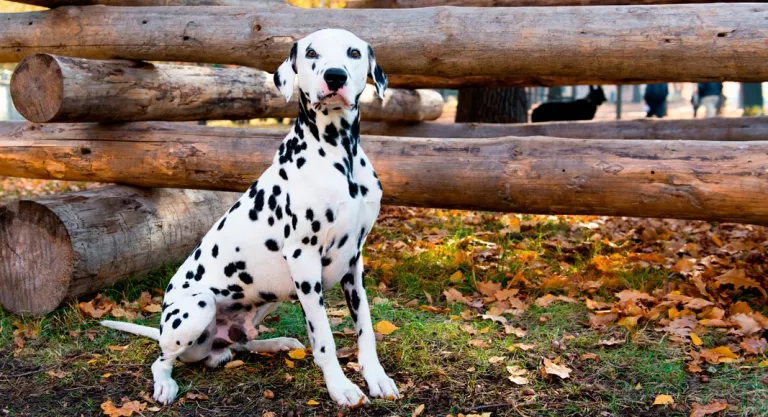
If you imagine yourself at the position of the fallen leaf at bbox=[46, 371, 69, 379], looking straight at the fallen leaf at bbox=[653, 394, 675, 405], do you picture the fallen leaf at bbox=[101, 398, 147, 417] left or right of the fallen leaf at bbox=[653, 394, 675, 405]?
right

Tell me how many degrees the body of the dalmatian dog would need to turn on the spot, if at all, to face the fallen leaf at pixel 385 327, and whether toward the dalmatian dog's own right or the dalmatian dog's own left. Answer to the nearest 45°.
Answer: approximately 90° to the dalmatian dog's own left

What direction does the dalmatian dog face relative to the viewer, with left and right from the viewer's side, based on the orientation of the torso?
facing the viewer and to the right of the viewer

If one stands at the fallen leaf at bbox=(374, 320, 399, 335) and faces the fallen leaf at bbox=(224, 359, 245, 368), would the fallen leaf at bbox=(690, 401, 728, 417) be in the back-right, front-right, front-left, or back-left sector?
back-left

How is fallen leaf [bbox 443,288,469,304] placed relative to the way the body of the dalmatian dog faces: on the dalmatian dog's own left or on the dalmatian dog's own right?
on the dalmatian dog's own left

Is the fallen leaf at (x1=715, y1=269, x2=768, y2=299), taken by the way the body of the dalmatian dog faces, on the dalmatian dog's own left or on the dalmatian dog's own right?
on the dalmatian dog's own left

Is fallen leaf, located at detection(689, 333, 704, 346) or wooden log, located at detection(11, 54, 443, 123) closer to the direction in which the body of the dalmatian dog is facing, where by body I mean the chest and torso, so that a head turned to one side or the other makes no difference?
the fallen leaf

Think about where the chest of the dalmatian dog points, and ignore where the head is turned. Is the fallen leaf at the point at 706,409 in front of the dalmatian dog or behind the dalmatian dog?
in front

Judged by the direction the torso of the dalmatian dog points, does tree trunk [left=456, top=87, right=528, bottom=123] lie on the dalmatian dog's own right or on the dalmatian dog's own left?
on the dalmatian dog's own left

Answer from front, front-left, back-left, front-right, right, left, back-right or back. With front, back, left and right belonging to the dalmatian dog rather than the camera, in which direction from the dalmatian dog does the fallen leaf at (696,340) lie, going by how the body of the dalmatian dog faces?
front-left

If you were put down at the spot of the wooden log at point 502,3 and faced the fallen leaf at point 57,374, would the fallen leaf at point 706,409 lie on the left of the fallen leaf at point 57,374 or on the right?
left
